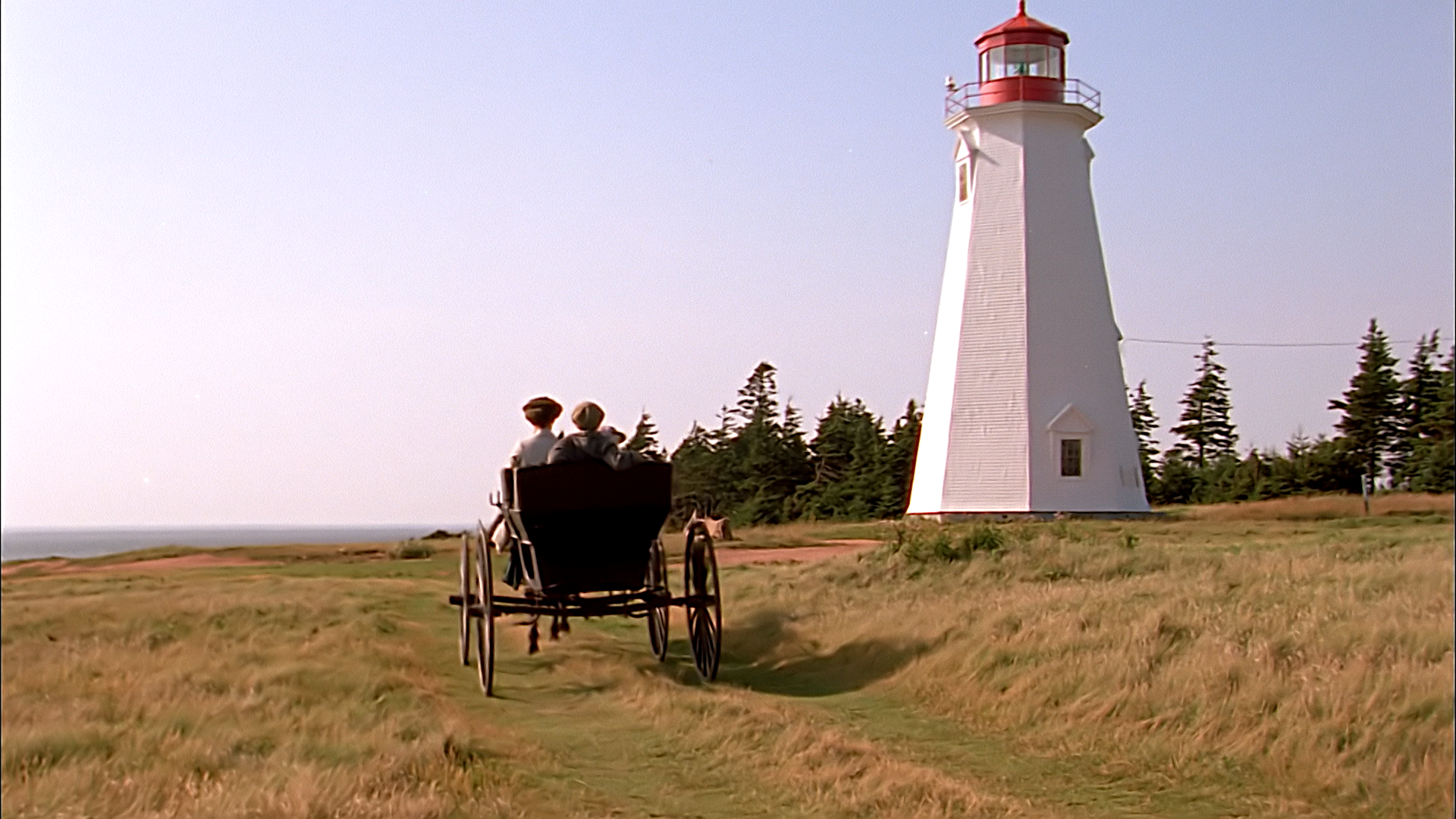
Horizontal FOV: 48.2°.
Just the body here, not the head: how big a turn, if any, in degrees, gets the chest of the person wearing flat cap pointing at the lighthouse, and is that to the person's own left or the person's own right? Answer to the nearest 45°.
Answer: approximately 45° to the person's own right

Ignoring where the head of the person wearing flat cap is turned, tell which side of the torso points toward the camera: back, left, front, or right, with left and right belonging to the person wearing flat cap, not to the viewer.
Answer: back

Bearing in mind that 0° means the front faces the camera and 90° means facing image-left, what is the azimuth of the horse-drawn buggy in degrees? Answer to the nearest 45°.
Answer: approximately 180°

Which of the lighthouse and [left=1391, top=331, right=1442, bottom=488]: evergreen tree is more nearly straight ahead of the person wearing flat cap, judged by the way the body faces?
the lighthouse
